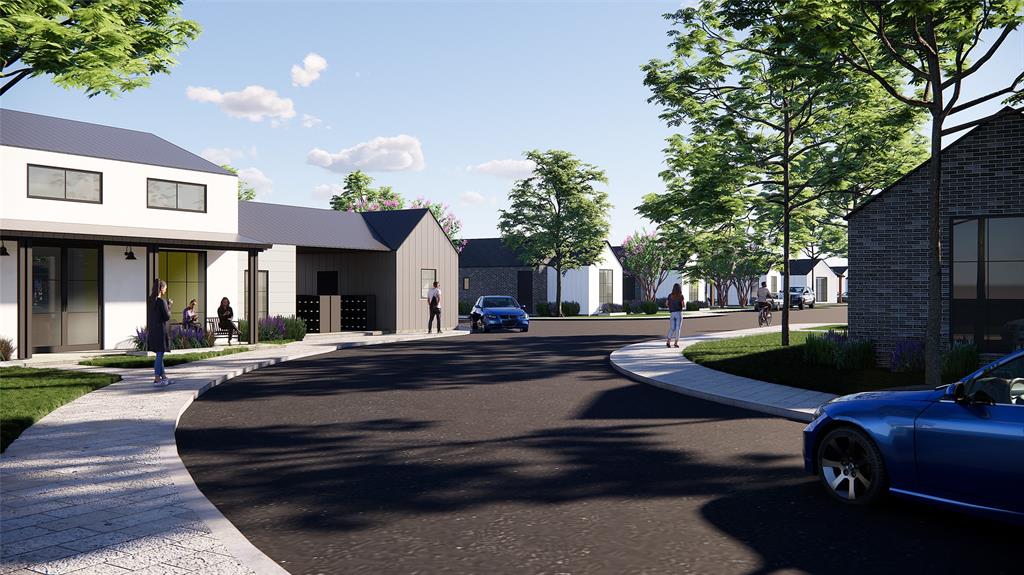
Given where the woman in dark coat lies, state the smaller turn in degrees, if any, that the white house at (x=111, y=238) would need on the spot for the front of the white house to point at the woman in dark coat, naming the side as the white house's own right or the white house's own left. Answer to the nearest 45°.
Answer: approximately 45° to the white house's own right

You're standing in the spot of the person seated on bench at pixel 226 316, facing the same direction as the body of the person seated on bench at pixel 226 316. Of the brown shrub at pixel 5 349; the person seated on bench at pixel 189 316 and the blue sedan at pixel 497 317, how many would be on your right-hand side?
2

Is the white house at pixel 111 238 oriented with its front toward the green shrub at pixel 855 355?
yes

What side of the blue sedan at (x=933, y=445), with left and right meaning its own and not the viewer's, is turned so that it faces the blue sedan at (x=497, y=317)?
front

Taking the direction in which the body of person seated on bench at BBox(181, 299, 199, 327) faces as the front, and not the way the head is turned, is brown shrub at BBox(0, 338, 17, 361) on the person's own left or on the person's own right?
on the person's own right

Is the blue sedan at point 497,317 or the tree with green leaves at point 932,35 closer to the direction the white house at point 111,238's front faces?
the tree with green leaves

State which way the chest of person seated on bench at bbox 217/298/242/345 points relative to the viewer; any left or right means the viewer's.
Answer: facing the viewer and to the right of the viewer

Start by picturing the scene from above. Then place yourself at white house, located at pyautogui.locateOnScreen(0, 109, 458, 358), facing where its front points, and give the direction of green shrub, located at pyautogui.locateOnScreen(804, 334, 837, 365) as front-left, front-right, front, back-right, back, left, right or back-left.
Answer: front

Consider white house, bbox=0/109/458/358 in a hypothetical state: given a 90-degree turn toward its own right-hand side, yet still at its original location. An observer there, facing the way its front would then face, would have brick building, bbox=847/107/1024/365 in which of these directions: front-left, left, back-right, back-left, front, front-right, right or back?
left

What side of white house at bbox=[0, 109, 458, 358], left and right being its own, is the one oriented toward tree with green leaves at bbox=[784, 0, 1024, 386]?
front

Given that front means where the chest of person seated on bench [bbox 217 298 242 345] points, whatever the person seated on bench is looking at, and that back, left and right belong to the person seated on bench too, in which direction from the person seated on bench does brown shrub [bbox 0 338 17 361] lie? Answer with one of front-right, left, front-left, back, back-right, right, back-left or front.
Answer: right

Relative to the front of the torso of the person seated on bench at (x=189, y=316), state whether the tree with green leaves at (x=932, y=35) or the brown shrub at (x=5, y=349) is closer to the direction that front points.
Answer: the tree with green leaves

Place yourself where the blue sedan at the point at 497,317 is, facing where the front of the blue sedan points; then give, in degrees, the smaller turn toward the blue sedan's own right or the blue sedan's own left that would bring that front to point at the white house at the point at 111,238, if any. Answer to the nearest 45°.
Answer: approximately 90° to the blue sedan's own right
